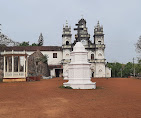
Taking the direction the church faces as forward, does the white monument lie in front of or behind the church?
in front

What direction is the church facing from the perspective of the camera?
toward the camera
